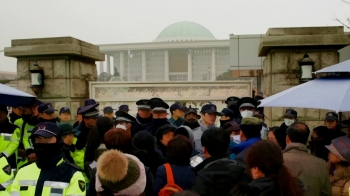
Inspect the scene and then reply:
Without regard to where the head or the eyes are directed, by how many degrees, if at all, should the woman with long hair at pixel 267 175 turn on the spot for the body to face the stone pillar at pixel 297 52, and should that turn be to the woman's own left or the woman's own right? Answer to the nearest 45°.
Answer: approximately 45° to the woman's own right

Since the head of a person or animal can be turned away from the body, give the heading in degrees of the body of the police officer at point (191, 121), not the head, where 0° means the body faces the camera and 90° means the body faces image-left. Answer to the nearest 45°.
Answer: approximately 0°

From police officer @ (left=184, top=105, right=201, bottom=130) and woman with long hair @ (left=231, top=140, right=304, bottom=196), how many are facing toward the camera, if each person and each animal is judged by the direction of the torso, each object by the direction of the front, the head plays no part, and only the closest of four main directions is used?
1

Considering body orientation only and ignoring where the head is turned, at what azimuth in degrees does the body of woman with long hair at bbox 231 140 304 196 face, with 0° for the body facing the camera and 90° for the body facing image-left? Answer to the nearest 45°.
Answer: approximately 135°

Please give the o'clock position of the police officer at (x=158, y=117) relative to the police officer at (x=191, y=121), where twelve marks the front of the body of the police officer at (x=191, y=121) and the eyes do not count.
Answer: the police officer at (x=158, y=117) is roughly at 3 o'clock from the police officer at (x=191, y=121).

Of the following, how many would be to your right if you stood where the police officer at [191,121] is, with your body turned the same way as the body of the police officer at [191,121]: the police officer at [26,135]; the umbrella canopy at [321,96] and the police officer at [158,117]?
2

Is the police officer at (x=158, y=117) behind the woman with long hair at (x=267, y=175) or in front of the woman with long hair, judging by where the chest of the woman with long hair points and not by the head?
in front

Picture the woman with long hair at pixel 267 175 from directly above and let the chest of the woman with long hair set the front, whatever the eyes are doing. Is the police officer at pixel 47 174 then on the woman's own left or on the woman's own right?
on the woman's own left

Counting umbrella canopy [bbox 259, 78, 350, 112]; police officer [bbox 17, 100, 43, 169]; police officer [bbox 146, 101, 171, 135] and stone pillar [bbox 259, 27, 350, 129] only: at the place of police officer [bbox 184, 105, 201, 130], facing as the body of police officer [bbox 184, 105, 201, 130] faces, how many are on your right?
2
